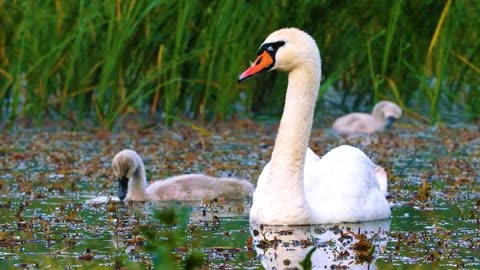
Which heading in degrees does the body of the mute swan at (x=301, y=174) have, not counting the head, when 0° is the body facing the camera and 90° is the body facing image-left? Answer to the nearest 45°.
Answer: approximately 45°
